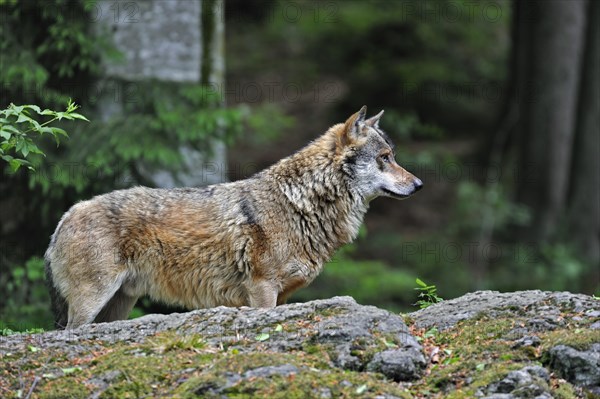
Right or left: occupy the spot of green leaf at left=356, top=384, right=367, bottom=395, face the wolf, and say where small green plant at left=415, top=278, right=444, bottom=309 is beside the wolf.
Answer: right

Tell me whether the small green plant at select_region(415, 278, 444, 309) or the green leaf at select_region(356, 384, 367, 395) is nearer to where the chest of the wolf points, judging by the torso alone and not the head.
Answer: the small green plant

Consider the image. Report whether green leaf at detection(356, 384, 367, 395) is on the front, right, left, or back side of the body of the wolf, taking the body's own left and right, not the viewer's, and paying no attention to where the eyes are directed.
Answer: right

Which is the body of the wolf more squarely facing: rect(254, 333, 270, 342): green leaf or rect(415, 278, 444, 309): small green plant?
the small green plant

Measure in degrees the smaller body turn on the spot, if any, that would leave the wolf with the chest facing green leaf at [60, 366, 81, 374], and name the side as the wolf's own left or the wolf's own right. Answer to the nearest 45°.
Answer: approximately 90° to the wolf's own right

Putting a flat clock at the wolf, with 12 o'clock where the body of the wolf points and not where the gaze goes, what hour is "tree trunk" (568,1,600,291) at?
The tree trunk is roughly at 10 o'clock from the wolf.

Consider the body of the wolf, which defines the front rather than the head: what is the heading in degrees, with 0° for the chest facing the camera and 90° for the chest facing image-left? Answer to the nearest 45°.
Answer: approximately 270°
